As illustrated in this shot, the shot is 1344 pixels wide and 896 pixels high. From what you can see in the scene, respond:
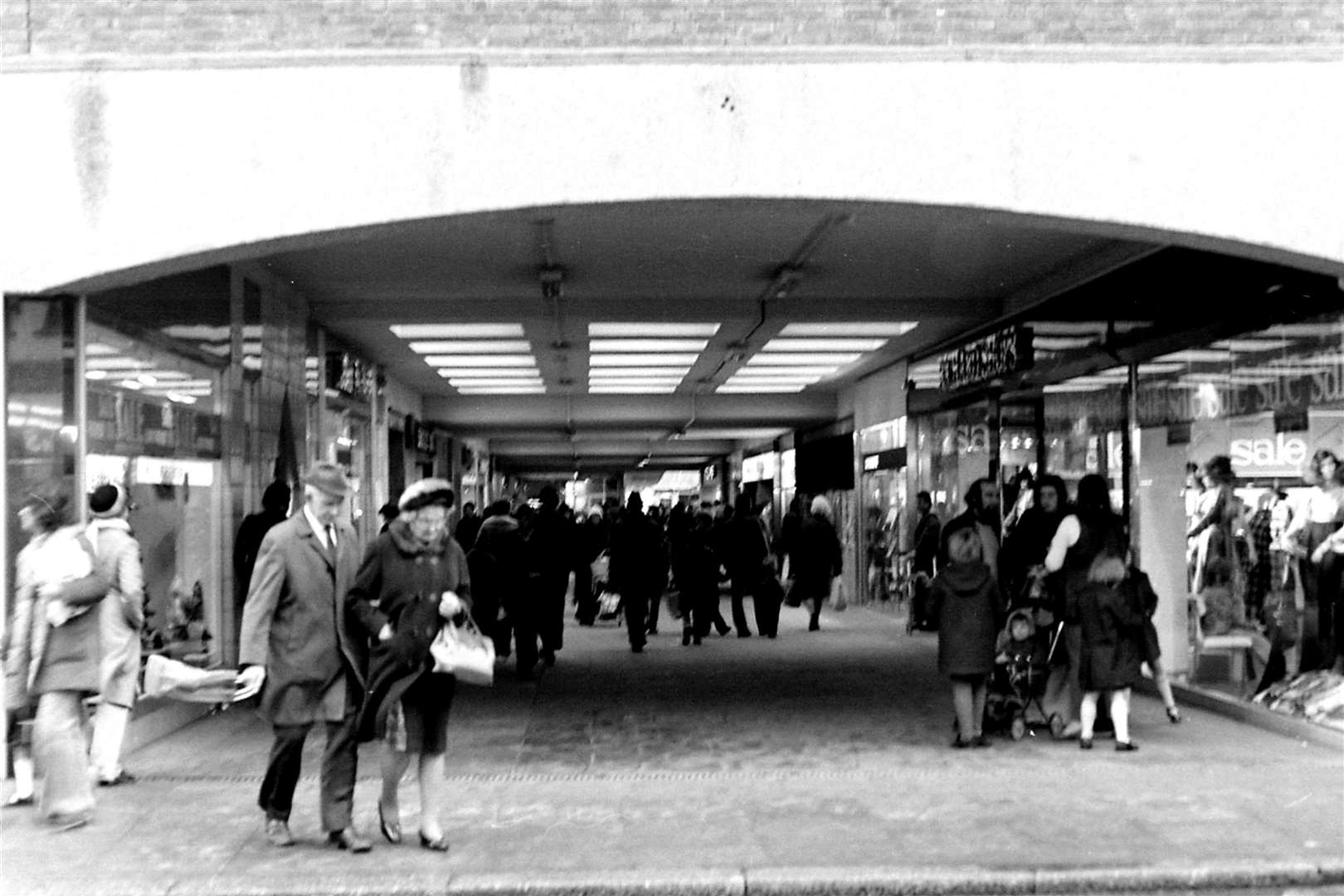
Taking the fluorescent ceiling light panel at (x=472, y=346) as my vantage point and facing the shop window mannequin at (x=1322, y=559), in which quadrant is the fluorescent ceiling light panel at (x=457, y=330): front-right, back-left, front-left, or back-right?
front-right

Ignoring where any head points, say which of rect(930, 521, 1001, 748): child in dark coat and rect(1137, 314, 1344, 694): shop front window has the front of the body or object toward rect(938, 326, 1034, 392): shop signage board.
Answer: the child in dark coat

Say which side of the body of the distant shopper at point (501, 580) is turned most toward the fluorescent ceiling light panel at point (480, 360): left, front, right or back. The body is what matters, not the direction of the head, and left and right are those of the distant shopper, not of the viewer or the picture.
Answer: front

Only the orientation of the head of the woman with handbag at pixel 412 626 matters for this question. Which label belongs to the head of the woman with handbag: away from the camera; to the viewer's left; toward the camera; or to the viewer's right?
toward the camera

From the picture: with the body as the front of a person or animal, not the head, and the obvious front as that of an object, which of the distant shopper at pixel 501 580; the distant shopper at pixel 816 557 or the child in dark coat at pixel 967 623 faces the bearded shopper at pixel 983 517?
the child in dark coat

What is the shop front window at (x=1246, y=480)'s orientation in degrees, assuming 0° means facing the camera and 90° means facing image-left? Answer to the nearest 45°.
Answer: approximately 45°

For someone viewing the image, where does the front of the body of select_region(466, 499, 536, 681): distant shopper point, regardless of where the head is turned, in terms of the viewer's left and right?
facing away from the viewer

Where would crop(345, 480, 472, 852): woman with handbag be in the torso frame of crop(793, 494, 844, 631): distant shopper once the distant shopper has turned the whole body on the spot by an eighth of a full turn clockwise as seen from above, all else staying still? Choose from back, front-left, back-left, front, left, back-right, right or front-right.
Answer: back-right

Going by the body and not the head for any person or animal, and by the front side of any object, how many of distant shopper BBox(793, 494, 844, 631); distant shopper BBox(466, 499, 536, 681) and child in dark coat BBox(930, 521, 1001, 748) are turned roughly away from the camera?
3

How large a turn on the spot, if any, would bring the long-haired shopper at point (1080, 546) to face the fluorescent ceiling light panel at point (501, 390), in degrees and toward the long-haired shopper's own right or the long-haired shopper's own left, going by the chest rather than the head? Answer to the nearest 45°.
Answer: approximately 45° to the long-haired shopper's own left

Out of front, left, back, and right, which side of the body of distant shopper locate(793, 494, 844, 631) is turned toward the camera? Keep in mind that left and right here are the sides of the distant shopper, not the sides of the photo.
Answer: back

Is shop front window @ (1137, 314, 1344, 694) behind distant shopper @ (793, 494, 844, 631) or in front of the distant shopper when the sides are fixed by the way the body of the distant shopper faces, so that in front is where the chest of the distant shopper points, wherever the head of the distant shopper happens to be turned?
behind

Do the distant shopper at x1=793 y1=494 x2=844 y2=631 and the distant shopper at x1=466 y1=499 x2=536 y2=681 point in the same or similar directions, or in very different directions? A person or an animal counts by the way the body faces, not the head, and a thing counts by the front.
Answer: same or similar directions

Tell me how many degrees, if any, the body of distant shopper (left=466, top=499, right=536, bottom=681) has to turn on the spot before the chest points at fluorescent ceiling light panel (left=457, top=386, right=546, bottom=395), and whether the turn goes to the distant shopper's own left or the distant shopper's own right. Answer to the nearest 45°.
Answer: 0° — they already face it

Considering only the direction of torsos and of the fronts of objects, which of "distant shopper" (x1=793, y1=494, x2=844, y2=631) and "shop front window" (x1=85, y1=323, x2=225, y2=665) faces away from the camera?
the distant shopper

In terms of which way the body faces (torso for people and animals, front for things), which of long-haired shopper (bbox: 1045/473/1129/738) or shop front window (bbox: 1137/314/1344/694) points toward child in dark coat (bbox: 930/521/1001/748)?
the shop front window

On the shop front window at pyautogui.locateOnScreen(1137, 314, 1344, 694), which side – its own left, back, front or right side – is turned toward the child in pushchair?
front

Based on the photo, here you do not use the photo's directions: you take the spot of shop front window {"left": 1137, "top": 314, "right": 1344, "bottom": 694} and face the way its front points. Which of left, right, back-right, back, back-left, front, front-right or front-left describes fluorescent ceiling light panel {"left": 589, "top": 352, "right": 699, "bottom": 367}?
right

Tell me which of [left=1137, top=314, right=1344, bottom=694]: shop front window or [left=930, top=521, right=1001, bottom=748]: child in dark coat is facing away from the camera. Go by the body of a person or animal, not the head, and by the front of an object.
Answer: the child in dark coat

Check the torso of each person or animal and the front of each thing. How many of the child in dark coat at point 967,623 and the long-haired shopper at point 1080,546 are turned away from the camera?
2
